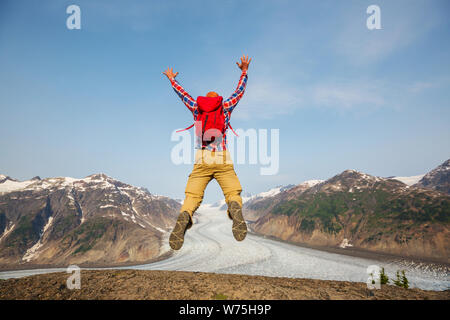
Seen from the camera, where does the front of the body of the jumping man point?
away from the camera
